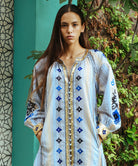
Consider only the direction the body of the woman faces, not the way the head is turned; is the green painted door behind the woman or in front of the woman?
behind

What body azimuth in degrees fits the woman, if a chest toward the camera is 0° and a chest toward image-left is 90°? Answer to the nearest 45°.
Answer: approximately 0°
